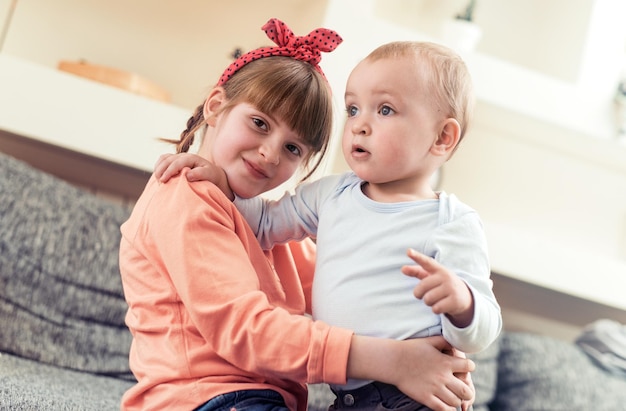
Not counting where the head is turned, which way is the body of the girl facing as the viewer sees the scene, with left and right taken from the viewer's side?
facing to the right of the viewer

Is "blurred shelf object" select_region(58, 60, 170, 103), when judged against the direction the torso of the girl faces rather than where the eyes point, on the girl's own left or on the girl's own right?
on the girl's own left
